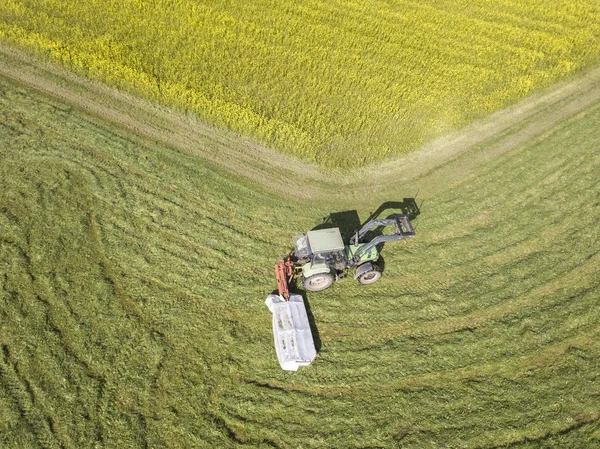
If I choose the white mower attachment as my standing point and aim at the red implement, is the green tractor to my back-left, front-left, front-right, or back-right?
front-right

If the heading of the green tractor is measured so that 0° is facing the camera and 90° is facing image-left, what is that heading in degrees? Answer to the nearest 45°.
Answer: approximately 270°

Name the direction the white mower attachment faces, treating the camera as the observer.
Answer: facing to the right of the viewer

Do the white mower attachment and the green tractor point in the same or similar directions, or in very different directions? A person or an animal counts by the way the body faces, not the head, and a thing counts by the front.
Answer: same or similar directions

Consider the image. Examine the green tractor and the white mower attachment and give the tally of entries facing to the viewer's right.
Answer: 2
